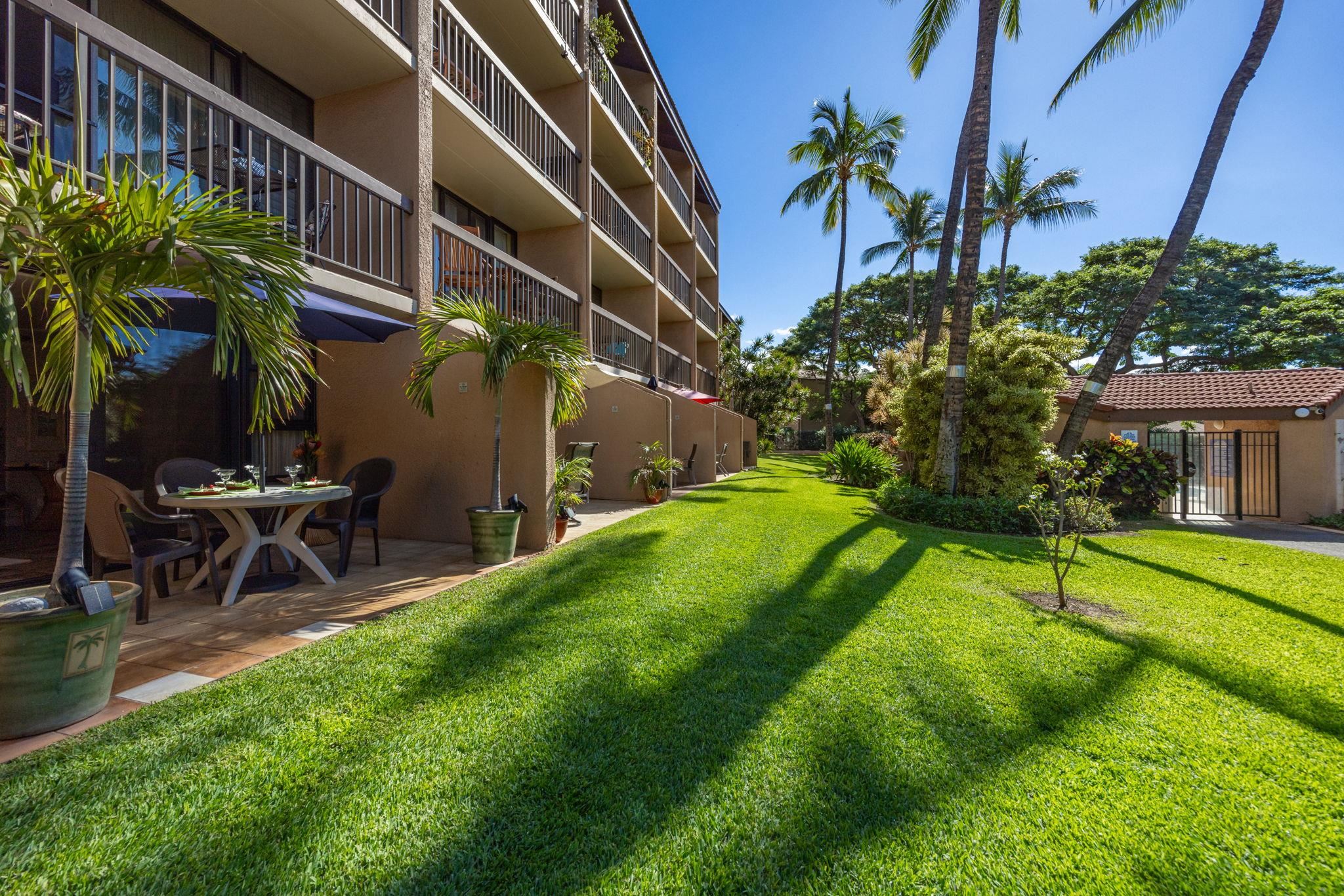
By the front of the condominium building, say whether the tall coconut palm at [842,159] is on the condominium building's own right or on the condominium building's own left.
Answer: on the condominium building's own left

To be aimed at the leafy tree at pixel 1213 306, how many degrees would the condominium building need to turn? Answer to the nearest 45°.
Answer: approximately 45° to its left

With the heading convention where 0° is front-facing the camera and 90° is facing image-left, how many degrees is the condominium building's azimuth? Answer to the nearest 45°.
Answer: approximately 315°

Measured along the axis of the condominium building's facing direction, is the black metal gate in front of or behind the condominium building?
in front

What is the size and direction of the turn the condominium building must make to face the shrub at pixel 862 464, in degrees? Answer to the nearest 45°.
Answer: approximately 45° to its left

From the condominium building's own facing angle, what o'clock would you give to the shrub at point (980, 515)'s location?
The shrub is roughly at 11 o'clock from the condominium building.

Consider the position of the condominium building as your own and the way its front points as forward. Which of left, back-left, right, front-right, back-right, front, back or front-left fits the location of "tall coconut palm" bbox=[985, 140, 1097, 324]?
front-left
